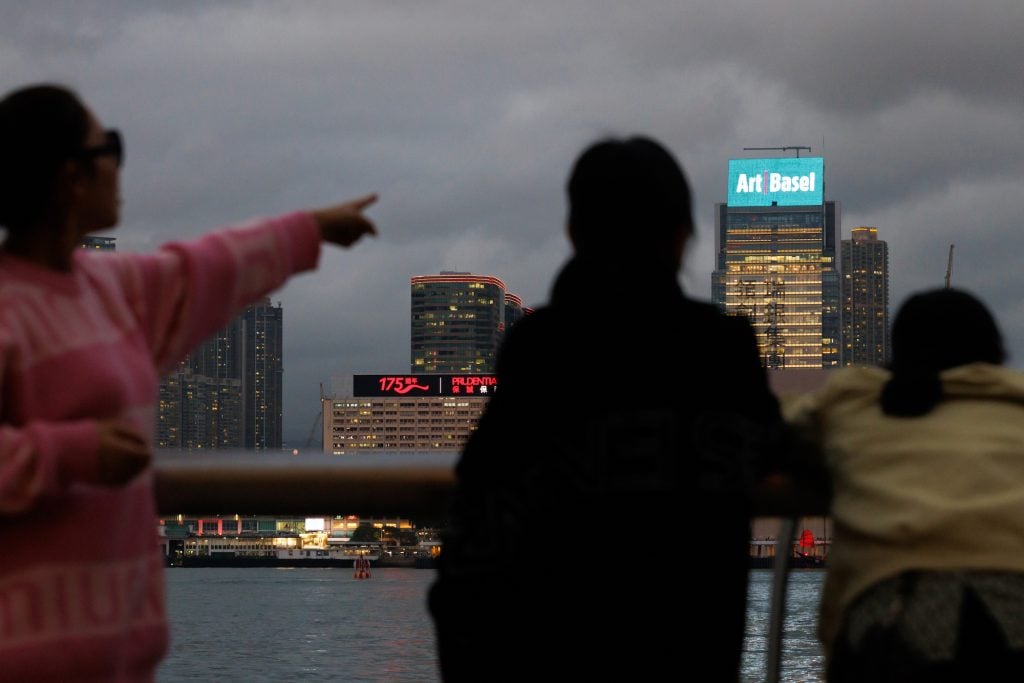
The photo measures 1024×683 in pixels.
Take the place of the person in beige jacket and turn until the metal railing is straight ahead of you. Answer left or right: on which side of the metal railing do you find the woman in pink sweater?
left

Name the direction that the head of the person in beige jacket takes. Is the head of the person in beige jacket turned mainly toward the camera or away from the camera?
away from the camera

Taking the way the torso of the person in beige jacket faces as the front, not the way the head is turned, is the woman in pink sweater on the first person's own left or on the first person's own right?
on the first person's own left

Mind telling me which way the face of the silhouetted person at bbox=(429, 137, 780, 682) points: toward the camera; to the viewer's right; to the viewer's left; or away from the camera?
away from the camera

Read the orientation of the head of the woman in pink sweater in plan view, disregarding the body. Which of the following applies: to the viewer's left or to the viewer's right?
to the viewer's right

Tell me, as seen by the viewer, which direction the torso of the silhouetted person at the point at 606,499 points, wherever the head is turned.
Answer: away from the camera

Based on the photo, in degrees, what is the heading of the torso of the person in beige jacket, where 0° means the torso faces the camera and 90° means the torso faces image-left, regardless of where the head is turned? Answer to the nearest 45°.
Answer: approximately 180°

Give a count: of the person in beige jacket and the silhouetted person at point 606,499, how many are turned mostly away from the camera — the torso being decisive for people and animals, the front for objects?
2
